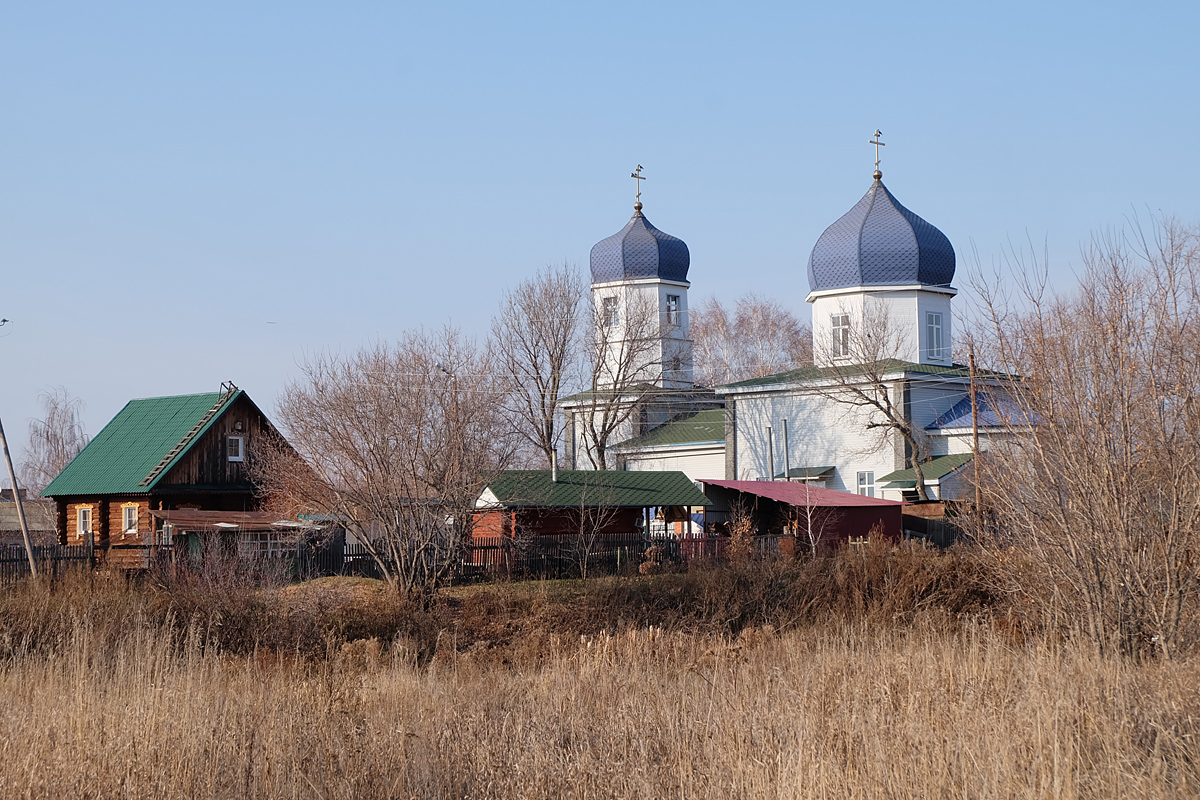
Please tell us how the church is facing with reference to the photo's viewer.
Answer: facing away from the viewer and to the left of the viewer

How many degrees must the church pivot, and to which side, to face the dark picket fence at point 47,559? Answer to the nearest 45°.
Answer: approximately 90° to its left

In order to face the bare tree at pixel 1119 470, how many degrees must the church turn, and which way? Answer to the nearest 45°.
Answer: approximately 135° to its left

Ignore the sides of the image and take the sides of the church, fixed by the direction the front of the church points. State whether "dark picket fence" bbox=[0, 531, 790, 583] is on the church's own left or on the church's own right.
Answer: on the church's own left

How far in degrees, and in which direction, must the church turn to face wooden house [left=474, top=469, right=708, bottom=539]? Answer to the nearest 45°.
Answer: approximately 90° to its left

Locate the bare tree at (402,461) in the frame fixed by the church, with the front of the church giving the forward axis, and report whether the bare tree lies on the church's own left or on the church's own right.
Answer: on the church's own left

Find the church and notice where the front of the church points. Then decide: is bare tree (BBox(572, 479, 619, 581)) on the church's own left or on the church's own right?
on the church's own left

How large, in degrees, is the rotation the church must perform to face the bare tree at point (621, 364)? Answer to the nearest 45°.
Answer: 0° — it already faces it
